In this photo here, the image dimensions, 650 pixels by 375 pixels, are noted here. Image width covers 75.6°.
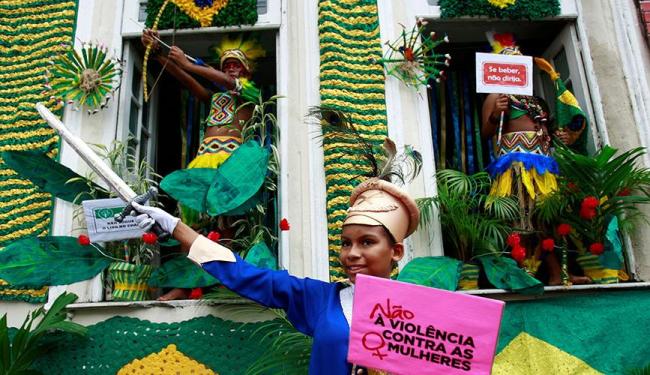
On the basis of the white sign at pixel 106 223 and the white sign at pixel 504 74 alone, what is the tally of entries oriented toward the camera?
2

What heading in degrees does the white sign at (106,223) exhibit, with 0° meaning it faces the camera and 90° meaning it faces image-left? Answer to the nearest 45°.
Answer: approximately 0°

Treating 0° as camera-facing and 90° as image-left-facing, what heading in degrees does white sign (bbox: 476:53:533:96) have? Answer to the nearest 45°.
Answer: approximately 0°

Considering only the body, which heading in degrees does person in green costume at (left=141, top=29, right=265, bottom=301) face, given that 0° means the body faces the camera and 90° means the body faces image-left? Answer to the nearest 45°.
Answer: approximately 45°

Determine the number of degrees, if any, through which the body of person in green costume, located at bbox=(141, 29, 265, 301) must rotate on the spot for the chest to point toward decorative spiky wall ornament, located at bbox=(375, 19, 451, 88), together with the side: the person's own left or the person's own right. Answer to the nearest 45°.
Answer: approximately 135° to the person's own left
